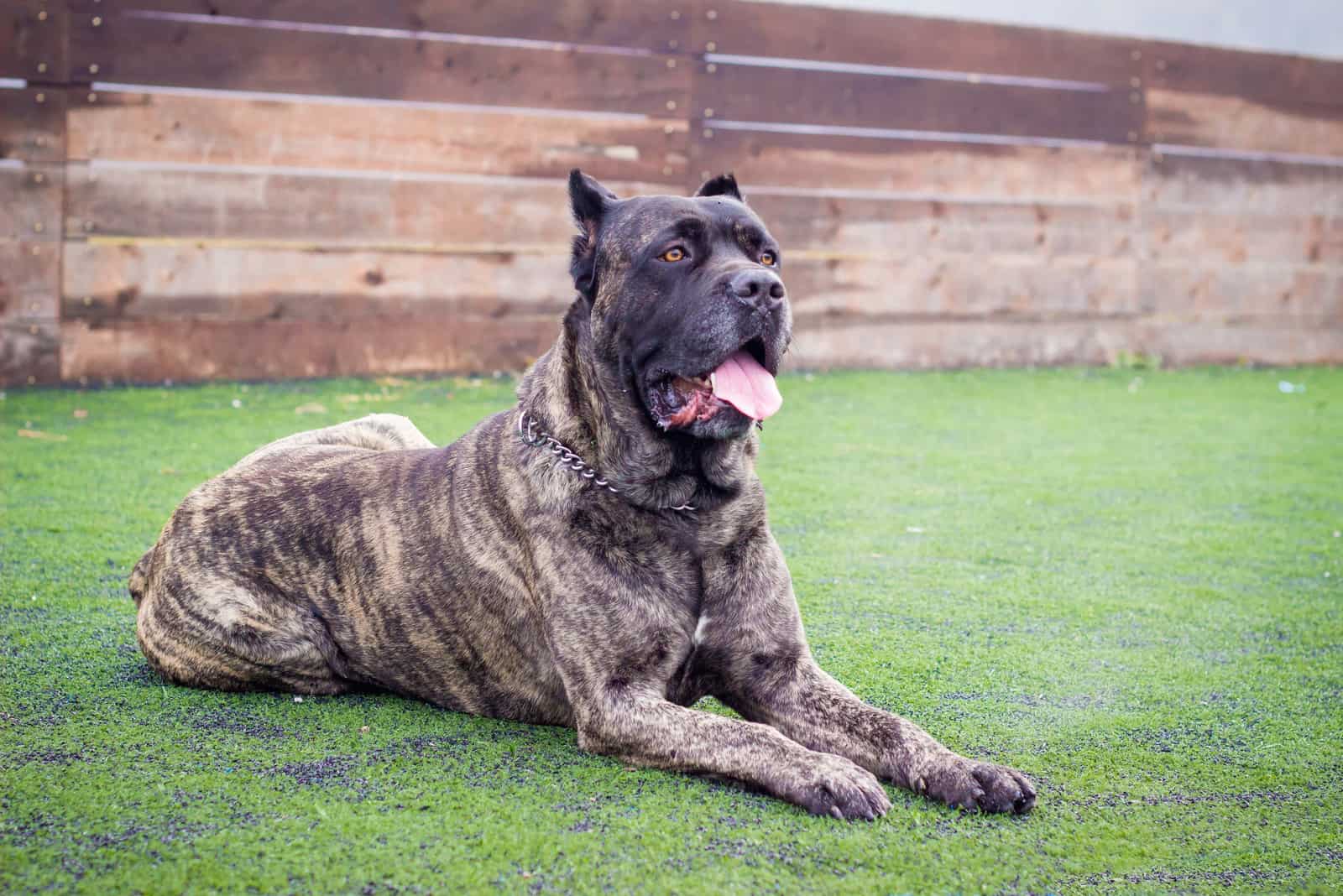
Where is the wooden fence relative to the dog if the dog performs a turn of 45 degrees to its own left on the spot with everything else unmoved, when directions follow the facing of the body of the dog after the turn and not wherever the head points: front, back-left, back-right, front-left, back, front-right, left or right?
left

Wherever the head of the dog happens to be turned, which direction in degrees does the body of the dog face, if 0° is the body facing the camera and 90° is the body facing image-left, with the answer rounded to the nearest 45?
approximately 315°
